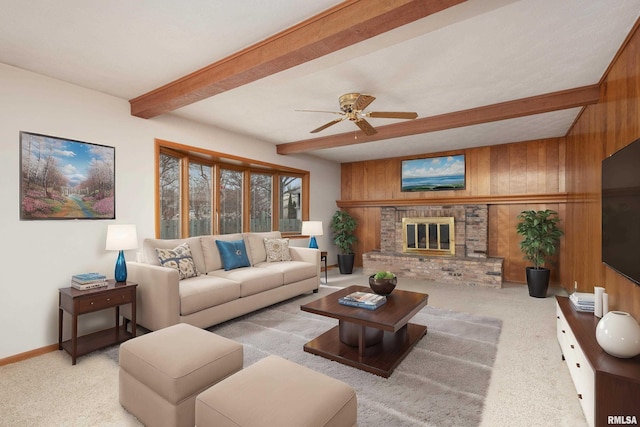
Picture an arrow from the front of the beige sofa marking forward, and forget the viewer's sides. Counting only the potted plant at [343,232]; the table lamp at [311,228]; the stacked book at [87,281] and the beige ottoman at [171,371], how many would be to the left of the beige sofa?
2

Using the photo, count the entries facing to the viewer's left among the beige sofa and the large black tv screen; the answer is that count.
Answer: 1

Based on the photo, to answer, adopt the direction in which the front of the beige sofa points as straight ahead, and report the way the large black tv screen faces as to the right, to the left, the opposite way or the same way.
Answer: the opposite way

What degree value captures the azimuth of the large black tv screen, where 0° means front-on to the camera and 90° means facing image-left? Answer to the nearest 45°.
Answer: approximately 90°

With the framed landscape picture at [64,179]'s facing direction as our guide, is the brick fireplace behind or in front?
in front

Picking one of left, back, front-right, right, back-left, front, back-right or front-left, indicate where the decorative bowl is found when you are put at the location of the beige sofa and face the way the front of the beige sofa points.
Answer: front

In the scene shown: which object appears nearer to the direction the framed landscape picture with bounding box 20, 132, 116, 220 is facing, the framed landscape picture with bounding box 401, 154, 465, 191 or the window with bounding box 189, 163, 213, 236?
the framed landscape picture

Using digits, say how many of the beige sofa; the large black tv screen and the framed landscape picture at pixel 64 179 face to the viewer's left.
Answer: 1

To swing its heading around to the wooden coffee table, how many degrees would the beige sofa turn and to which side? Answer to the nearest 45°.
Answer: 0° — it already faces it

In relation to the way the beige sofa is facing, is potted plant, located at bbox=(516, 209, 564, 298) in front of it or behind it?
in front

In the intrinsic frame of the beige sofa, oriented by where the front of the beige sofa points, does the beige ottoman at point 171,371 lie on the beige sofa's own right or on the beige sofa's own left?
on the beige sofa's own right

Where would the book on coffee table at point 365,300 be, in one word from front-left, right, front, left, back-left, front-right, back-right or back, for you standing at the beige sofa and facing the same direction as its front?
front

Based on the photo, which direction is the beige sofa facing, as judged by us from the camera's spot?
facing the viewer and to the right of the viewer

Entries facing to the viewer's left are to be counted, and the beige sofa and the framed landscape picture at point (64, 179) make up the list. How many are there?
0

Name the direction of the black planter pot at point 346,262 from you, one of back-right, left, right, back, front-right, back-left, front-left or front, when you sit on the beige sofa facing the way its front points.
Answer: left
